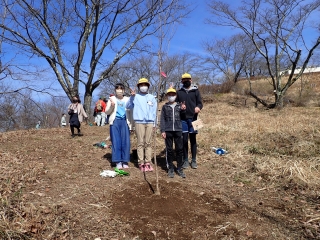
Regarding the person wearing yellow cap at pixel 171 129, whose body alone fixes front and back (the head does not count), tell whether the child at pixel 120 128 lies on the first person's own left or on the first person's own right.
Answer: on the first person's own right

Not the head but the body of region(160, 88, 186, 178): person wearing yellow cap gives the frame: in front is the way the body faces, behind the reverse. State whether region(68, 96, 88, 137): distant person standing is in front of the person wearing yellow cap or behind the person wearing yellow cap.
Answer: behind

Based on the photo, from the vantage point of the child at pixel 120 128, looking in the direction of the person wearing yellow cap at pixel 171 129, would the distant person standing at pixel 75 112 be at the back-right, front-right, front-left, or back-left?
back-left

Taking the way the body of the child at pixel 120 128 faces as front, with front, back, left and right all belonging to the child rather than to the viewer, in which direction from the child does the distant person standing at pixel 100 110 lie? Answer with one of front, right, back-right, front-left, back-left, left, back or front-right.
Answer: back

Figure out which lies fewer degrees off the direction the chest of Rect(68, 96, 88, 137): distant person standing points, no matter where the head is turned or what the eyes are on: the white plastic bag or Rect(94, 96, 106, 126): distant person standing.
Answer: the white plastic bag

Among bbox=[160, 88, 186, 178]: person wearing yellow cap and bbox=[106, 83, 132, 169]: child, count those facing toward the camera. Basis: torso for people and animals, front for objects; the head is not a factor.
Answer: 2

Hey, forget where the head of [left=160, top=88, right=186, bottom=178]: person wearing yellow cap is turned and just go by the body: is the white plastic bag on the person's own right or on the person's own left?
on the person's own right

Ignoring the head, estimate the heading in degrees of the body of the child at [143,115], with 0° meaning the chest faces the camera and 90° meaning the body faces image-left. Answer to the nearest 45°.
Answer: approximately 0°

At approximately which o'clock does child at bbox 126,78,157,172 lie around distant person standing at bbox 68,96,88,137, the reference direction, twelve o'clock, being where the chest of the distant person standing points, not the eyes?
The child is roughly at 10 o'clock from the distant person standing.
